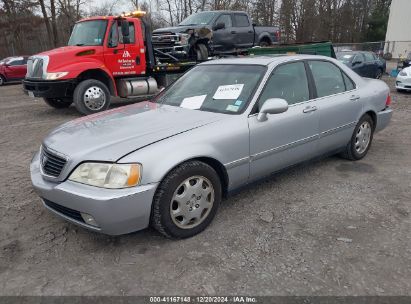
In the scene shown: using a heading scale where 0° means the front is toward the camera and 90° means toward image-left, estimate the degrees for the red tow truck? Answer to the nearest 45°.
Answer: approximately 45°

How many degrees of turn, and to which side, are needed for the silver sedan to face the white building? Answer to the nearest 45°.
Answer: approximately 180°

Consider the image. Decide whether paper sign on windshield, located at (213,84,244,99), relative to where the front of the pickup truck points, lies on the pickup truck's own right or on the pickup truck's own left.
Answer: on the pickup truck's own left

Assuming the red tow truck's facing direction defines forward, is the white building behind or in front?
behind

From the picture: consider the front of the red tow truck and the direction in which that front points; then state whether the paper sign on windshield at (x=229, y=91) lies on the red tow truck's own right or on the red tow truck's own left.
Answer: on the red tow truck's own left

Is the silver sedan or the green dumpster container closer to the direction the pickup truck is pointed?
the silver sedan

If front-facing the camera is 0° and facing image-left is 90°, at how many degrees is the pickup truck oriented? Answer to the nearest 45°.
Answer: approximately 45°

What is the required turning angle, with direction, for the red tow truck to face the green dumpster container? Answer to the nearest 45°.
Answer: approximately 135° to its left

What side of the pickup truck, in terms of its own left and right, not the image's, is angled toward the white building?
back
